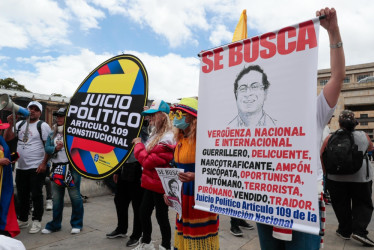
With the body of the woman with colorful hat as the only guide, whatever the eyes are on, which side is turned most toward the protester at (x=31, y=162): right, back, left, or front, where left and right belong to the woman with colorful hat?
right

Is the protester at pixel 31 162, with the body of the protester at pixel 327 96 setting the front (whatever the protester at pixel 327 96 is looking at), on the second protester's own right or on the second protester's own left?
on the second protester's own right

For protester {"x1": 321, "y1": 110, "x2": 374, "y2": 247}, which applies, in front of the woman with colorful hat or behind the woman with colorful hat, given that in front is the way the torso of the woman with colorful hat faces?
behind

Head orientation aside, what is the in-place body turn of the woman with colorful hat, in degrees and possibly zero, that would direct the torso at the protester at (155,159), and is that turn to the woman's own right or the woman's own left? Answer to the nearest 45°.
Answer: approximately 90° to the woman's own right

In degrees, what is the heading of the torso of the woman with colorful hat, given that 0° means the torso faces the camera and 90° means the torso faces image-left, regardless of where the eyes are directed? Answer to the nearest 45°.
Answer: approximately 45°

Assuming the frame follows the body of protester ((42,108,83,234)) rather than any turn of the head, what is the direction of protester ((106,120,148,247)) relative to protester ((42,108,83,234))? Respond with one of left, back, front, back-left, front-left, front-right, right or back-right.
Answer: front-left

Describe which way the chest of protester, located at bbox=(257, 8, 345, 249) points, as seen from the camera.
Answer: toward the camera

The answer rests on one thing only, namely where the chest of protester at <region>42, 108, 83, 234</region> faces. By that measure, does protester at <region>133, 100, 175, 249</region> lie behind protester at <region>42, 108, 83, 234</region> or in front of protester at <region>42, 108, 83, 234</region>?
in front
